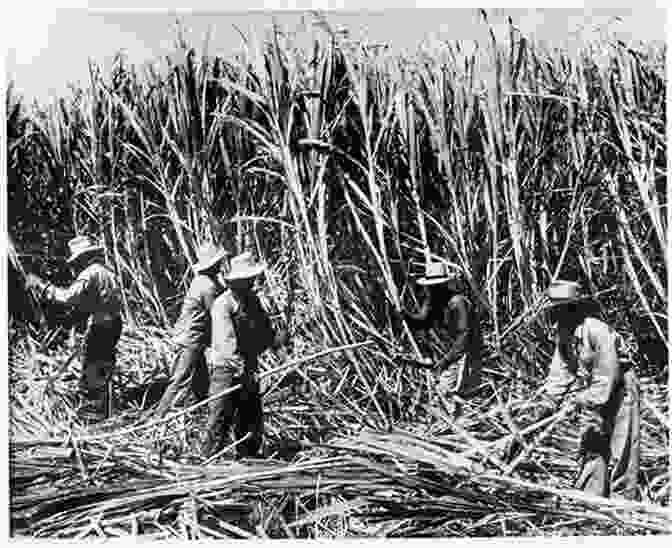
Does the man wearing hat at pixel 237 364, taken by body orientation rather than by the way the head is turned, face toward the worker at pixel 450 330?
yes

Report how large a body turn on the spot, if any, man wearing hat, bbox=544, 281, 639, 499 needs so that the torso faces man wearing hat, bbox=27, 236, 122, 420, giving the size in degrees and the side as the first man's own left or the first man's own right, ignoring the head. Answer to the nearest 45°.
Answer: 0° — they already face them

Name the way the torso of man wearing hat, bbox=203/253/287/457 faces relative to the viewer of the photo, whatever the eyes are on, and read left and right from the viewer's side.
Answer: facing to the right of the viewer

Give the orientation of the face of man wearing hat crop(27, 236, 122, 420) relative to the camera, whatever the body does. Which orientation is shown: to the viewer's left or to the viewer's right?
to the viewer's left

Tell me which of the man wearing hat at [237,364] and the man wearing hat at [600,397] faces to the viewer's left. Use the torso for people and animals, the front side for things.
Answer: the man wearing hat at [600,397]

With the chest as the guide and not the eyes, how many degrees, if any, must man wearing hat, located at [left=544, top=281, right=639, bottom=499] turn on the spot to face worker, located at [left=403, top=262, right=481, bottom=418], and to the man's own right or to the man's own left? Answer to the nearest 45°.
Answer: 0° — they already face them

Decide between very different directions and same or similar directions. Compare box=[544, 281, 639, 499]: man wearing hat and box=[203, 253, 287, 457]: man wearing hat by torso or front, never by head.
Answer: very different directions

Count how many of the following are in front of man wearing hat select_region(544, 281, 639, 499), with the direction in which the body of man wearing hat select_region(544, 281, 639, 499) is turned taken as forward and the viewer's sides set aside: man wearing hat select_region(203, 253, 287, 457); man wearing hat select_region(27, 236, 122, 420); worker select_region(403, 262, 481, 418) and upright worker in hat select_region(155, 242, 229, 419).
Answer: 4

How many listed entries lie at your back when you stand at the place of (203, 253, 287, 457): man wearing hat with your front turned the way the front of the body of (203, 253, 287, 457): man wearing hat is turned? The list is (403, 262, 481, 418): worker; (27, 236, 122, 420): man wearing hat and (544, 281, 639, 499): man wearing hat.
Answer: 1

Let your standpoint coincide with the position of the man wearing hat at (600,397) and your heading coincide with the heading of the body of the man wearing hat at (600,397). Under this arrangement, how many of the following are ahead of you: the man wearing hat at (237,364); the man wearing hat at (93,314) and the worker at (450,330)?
3

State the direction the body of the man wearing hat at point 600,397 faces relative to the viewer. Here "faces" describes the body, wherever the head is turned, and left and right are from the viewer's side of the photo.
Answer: facing to the left of the viewer

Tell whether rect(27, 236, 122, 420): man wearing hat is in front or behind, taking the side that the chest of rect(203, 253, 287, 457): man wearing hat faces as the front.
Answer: behind

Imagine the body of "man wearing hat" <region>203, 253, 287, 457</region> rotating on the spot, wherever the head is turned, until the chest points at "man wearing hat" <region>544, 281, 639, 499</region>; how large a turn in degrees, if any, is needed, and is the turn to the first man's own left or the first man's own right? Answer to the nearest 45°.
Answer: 0° — they already face them
